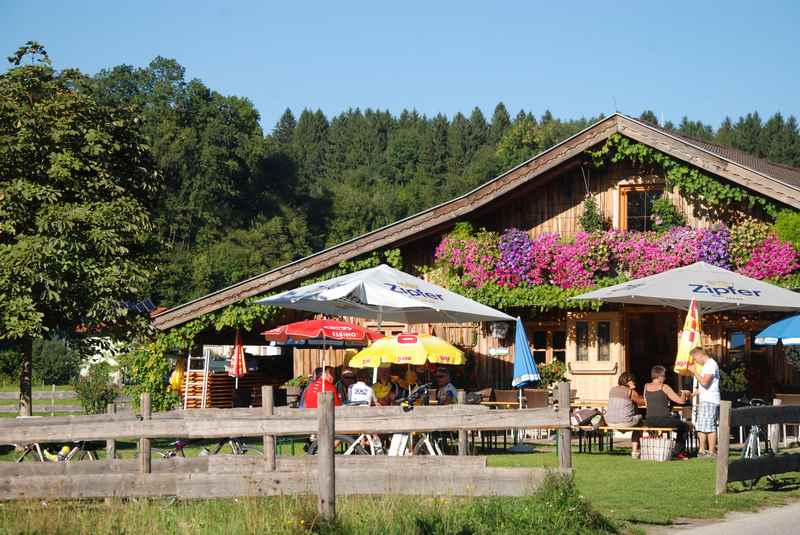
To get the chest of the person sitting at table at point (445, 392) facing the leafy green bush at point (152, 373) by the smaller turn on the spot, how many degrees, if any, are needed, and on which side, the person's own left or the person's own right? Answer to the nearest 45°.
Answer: approximately 90° to the person's own right

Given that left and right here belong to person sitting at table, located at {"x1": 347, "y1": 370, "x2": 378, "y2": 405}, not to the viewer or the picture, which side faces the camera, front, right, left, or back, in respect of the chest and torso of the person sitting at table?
back

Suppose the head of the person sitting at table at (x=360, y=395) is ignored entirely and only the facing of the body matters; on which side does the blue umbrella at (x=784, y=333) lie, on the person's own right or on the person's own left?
on the person's own right

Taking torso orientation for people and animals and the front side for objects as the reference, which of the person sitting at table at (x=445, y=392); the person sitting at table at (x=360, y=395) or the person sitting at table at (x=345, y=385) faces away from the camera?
the person sitting at table at (x=360, y=395)

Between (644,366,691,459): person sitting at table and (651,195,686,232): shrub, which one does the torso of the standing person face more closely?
the person sitting at table

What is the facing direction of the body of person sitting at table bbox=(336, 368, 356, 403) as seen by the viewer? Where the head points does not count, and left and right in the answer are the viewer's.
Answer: facing the viewer and to the right of the viewer

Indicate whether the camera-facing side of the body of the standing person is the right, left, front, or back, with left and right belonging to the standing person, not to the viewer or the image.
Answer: left
